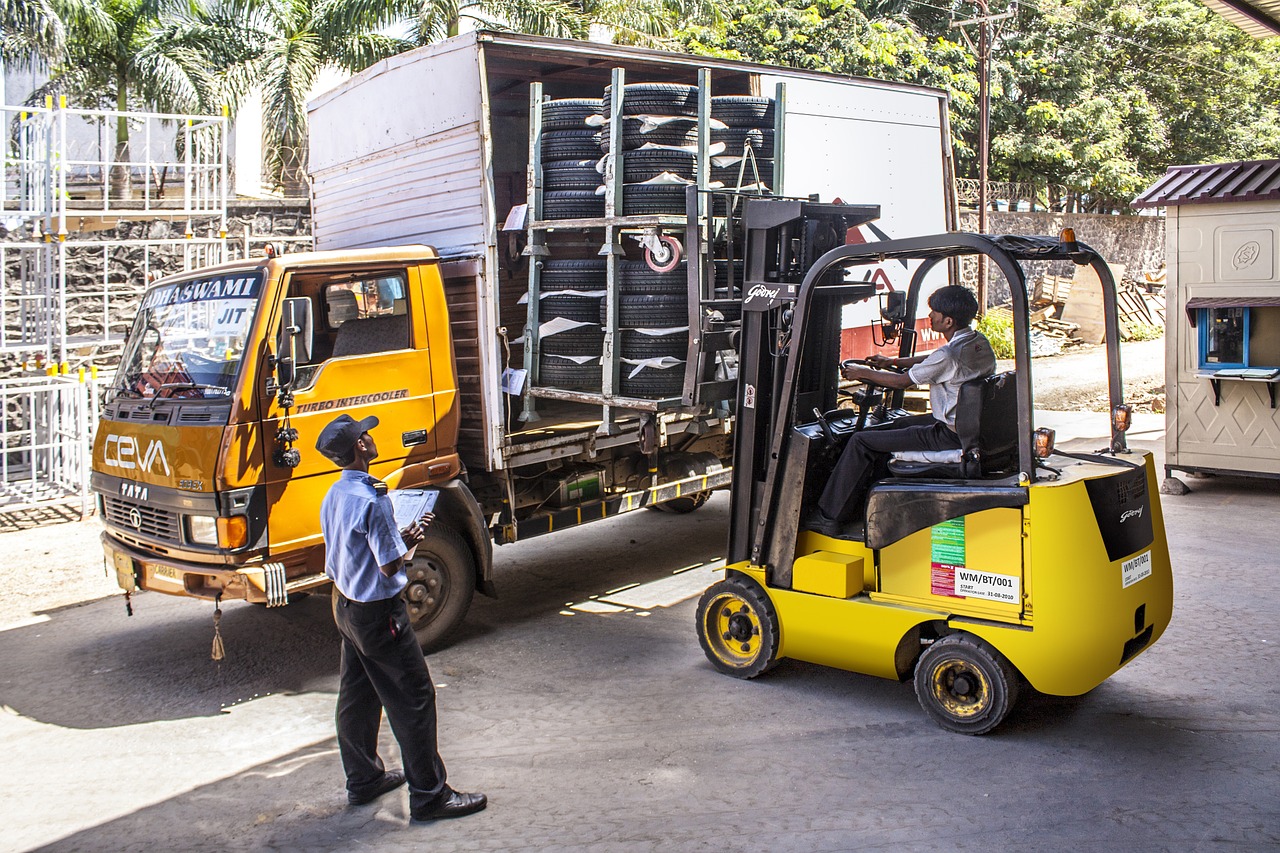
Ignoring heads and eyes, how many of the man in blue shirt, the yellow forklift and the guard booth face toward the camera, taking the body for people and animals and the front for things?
1

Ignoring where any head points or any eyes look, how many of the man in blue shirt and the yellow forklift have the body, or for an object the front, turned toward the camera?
0

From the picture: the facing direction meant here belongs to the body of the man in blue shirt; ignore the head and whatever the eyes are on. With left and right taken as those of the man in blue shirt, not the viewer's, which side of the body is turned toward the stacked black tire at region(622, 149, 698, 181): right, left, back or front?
front

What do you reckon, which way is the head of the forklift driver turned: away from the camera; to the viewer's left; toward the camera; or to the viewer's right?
to the viewer's left

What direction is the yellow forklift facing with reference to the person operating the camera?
facing away from the viewer and to the left of the viewer

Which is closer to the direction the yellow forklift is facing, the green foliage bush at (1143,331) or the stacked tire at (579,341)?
the stacked tire

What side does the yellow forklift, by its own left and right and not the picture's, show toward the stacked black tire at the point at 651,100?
front

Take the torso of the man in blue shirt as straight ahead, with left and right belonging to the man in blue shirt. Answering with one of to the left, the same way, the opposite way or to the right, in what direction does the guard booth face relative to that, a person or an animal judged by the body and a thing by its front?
the opposite way

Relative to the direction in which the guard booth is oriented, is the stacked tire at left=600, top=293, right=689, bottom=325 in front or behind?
in front

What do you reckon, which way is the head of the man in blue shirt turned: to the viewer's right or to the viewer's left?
to the viewer's right

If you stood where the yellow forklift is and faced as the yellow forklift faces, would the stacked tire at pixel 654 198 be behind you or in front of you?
in front

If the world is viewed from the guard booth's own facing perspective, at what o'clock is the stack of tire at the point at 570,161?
The stack of tire is roughly at 1 o'clock from the guard booth.
